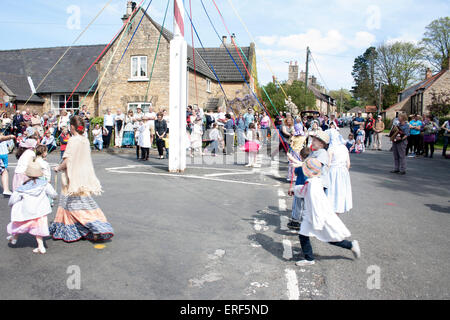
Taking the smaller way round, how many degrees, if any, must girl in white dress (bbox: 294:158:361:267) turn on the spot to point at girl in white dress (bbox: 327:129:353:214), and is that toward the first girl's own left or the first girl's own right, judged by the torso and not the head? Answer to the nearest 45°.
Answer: approximately 90° to the first girl's own right

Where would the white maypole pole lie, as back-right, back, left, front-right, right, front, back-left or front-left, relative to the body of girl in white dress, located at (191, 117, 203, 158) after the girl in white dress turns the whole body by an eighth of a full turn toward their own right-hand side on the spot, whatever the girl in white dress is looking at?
front-right

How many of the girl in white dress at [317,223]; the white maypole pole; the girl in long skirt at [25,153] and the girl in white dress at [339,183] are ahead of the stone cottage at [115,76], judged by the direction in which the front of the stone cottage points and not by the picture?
4

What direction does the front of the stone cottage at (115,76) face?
toward the camera

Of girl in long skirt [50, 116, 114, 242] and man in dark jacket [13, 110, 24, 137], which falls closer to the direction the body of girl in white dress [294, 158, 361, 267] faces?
the girl in long skirt

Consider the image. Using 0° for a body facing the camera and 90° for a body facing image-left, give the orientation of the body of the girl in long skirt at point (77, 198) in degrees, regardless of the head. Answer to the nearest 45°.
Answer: approximately 135°

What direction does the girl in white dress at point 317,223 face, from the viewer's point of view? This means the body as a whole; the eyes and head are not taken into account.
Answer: to the viewer's left
